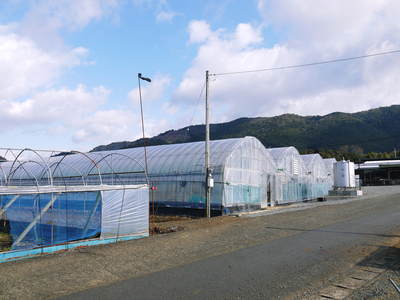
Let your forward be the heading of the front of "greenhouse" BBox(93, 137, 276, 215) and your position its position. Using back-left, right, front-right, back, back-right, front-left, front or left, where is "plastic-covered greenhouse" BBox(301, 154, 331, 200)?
left

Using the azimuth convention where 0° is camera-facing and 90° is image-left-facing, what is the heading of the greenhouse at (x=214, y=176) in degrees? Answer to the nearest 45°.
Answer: approximately 315°

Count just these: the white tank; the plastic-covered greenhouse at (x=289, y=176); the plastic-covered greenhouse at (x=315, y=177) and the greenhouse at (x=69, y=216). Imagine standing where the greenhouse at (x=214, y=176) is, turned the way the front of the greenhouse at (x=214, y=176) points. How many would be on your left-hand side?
3

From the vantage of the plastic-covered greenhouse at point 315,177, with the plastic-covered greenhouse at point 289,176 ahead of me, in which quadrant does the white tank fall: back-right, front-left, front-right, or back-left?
back-left

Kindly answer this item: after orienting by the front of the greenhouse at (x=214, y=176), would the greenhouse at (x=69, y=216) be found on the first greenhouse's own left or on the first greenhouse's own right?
on the first greenhouse's own right

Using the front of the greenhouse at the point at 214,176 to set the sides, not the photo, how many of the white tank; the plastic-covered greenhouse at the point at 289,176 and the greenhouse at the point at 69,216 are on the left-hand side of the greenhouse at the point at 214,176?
2

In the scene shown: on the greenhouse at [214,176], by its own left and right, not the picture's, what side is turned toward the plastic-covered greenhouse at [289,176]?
left

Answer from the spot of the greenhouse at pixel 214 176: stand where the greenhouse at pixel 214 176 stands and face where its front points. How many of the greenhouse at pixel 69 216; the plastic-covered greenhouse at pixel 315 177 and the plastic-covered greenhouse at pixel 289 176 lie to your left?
2

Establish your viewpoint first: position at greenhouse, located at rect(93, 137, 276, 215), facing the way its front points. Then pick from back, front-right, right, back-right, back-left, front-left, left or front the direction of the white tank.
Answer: left
